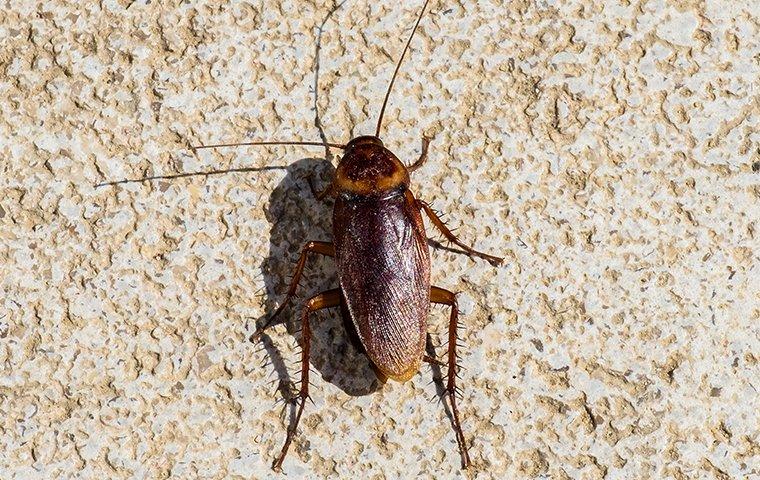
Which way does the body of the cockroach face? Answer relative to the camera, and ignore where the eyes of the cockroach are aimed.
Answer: away from the camera
